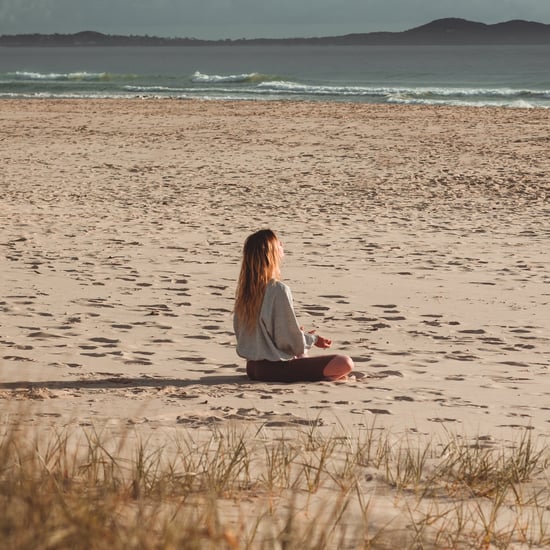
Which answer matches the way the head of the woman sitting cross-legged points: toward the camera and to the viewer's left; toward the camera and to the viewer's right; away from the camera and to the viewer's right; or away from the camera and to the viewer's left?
away from the camera and to the viewer's right

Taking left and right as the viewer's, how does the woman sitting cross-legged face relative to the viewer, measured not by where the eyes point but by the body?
facing away from the viewer and to the right of the viewer
